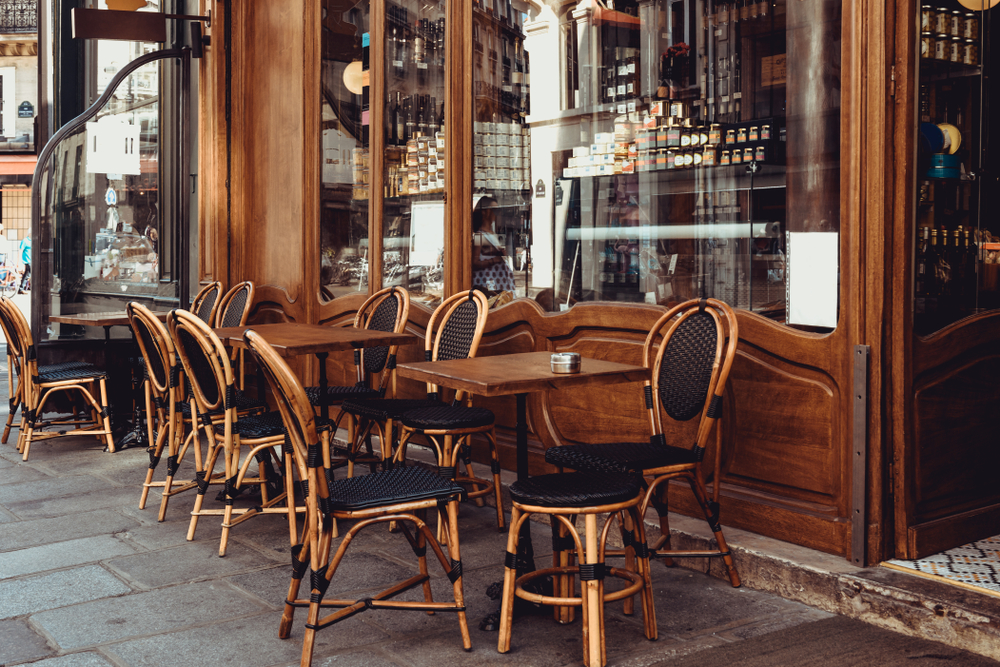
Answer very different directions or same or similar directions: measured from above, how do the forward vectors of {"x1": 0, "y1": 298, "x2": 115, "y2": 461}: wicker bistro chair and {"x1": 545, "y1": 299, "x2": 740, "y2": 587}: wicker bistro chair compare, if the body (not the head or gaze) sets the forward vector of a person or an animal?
very different directions

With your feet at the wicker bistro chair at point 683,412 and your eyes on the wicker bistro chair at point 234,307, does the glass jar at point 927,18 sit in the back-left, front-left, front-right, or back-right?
back-right

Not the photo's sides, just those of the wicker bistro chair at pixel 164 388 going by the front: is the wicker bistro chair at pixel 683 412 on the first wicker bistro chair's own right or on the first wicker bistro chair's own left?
on the first wicker bistro chair's own right

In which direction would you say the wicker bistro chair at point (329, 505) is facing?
to the viewer's right

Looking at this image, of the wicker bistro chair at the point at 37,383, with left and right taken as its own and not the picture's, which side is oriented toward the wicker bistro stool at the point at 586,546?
right

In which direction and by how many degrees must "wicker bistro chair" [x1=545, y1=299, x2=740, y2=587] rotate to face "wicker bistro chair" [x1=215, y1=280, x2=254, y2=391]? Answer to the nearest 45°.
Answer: approximately 90° to its right

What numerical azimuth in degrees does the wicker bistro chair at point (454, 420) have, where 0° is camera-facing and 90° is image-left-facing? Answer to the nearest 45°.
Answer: approximately 45°

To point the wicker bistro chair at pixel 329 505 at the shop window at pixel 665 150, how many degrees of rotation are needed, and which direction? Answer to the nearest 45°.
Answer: approximately 45° to its left

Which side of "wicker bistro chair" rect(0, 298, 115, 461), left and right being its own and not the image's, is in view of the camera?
right

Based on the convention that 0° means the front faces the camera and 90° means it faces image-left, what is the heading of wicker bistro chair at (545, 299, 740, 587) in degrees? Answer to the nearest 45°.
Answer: approximately 45°

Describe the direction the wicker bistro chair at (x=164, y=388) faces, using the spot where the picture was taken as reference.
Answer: facing away from the viewer and to the right of the viewer
